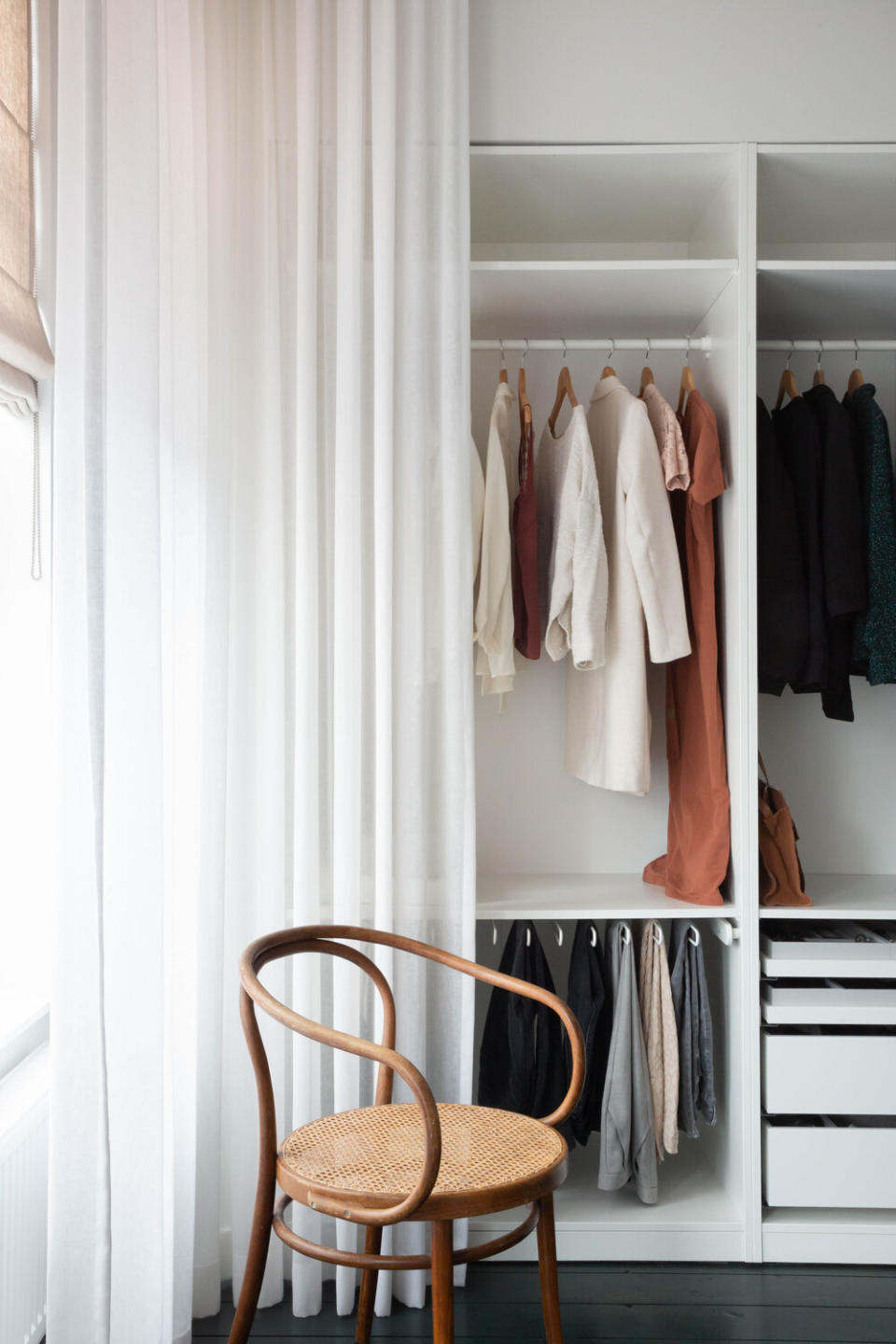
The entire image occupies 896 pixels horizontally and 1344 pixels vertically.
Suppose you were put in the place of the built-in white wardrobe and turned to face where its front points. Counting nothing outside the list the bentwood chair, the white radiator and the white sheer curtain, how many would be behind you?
0

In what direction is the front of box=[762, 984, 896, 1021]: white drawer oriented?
toward the camera

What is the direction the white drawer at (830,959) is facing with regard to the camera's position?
facing the viewer

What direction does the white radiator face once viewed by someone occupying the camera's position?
facing to the right of the viewer

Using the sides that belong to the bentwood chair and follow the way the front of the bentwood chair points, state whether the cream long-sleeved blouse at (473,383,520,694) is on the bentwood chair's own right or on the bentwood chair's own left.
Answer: on the bentwood chair's own left

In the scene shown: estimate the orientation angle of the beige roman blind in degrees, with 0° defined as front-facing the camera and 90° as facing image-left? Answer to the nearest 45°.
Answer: approximately 270°

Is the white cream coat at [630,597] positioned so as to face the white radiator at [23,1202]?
no

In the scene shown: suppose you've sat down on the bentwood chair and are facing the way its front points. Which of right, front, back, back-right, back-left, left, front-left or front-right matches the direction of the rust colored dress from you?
left

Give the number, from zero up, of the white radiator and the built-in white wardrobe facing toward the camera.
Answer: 1

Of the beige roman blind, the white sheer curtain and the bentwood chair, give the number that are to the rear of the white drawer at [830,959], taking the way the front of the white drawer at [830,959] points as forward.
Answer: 0
